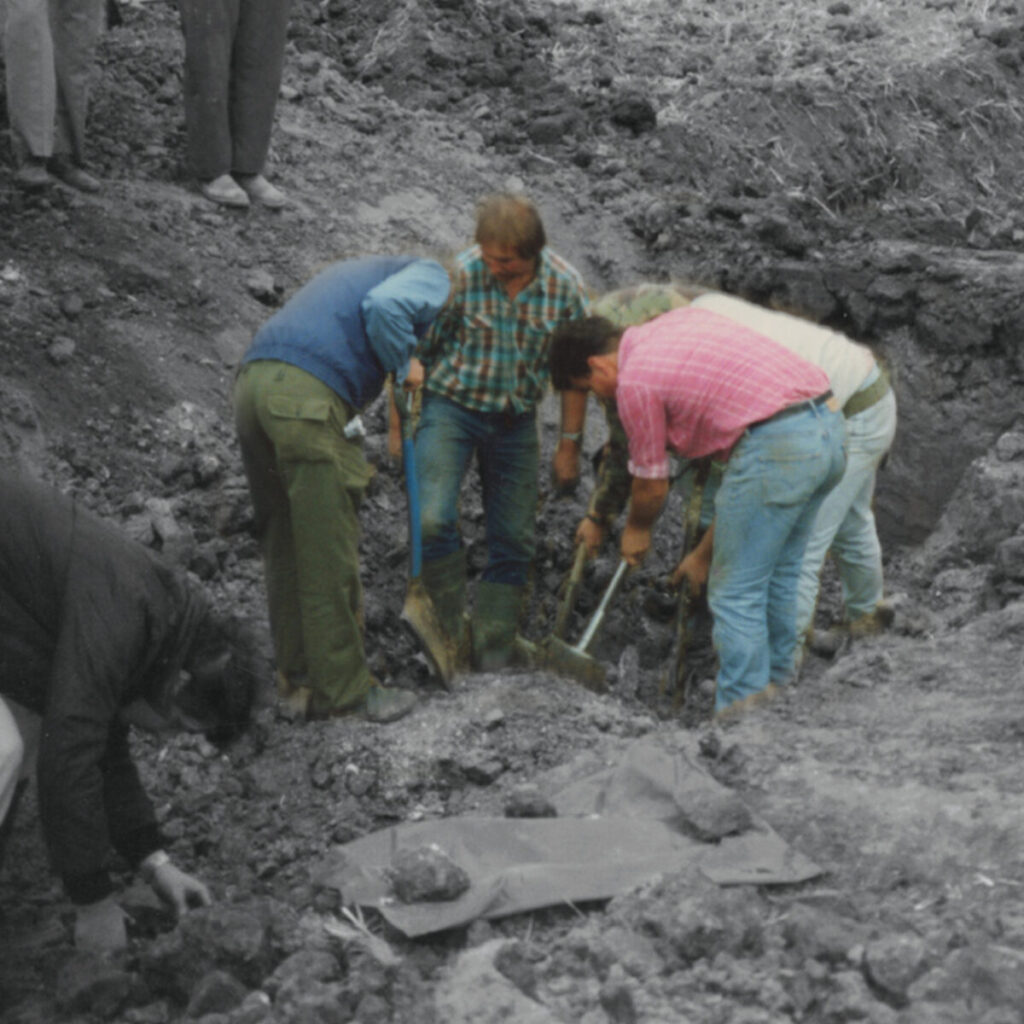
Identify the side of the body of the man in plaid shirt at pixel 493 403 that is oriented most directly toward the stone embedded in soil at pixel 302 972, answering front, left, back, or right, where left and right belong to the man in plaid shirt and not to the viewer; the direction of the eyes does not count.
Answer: front

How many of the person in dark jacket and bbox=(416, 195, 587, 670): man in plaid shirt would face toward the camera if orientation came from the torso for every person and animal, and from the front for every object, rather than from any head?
1

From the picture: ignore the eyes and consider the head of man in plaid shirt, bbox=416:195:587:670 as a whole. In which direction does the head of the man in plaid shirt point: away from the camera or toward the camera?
toward the camera

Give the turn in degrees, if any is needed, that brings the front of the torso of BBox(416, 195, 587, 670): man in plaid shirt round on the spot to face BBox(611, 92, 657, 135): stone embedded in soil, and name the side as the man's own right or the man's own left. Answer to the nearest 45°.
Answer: approximately 180°

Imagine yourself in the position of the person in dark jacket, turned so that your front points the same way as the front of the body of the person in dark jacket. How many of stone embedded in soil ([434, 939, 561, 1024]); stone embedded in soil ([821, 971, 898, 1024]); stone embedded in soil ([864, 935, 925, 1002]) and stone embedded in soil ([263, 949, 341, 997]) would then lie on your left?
0

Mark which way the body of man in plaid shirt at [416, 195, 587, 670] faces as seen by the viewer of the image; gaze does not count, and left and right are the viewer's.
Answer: facing the viewer

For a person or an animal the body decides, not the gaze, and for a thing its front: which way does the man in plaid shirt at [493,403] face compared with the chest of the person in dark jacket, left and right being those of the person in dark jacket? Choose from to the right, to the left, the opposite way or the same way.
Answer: to the right

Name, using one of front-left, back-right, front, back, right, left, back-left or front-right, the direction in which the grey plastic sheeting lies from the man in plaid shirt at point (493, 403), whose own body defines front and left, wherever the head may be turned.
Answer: front

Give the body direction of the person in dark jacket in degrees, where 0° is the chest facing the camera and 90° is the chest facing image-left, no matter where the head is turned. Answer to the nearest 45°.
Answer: approximately 270°

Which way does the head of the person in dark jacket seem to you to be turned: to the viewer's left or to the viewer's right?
to the viewer's right

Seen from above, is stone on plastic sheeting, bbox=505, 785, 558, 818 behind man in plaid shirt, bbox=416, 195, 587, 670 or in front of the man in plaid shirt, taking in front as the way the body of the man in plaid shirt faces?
in front

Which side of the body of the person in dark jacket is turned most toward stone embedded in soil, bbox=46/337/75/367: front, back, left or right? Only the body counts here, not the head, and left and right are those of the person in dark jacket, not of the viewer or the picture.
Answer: left

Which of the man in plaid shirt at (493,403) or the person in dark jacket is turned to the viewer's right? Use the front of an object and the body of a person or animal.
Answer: the person in dark jacket

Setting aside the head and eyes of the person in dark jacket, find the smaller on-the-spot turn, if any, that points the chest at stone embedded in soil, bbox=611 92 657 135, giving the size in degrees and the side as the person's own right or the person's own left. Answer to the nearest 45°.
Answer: approximately 45° to the person's own left

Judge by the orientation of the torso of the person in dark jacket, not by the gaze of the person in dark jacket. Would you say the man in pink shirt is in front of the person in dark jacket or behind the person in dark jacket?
in front

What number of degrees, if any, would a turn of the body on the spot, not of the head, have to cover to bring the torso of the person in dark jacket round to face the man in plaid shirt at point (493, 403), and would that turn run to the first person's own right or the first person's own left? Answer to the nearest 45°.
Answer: approximately 45° to the first person's own left
